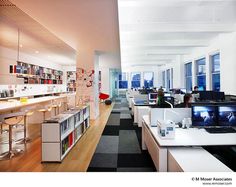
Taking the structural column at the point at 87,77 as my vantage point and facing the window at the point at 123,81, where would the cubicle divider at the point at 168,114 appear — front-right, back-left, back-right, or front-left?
back-right

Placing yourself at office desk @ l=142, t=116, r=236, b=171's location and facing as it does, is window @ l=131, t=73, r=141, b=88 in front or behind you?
behind

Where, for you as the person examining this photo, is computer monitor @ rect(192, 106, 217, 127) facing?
facing the viewer

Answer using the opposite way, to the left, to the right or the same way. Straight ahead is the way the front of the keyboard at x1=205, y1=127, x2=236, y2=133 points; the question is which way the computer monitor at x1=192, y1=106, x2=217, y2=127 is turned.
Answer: the same way

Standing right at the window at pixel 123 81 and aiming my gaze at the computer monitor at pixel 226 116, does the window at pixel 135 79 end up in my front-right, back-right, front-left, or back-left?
front-left

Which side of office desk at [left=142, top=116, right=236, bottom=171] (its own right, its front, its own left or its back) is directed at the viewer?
front

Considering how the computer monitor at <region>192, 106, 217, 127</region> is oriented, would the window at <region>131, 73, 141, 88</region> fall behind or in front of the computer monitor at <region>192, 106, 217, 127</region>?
behind

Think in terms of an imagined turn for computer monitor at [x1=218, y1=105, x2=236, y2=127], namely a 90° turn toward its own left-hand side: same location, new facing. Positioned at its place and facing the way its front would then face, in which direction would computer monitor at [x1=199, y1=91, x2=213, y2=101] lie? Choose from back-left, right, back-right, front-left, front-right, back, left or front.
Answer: left

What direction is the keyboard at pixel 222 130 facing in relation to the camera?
toward the camera

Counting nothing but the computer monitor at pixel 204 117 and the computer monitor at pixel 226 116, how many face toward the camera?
2

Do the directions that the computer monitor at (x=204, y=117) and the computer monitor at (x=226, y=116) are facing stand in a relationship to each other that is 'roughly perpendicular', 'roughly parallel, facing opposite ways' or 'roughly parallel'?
roughly parallel

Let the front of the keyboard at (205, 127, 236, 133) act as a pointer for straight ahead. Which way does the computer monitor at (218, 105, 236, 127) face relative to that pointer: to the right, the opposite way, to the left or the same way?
the same way
